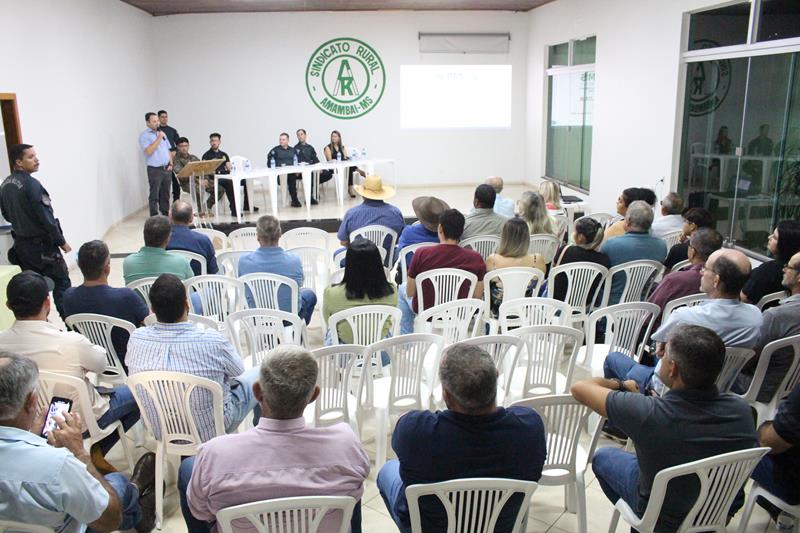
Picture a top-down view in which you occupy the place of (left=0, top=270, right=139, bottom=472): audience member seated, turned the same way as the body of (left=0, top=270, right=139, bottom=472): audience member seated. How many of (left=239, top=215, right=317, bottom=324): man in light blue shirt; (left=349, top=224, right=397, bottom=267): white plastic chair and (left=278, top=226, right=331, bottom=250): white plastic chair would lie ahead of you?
3

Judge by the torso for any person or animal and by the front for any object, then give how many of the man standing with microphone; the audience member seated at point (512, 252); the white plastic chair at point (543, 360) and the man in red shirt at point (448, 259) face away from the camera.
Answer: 3

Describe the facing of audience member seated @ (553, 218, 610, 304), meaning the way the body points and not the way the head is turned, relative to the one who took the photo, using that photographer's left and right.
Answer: facing away from the viewer

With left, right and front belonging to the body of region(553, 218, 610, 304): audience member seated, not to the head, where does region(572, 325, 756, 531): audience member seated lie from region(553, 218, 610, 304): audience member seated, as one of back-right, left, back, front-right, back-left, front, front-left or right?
back

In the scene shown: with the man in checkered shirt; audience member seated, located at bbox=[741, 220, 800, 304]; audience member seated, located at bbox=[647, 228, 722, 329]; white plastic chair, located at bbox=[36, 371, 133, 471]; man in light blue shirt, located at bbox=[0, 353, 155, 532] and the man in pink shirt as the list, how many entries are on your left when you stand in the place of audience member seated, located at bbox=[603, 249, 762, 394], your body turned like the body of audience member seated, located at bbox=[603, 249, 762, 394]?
4

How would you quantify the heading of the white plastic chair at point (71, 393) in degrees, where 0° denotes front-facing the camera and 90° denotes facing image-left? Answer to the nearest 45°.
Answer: approximately 225°

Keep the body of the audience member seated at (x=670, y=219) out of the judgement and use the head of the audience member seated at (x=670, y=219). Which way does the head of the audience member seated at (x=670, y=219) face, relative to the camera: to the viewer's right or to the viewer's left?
to the viewer's left

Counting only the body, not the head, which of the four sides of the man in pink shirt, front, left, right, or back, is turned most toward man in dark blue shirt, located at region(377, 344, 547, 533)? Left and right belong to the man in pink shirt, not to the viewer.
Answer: right

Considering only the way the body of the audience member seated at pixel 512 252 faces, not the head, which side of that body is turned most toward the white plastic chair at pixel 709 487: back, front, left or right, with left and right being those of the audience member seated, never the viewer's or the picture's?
back

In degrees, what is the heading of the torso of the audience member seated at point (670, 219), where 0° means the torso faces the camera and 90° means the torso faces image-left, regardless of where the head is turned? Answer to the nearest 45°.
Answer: approximately 135°

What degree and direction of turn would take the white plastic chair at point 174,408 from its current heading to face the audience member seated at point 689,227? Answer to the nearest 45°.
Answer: approximately 45° to its right

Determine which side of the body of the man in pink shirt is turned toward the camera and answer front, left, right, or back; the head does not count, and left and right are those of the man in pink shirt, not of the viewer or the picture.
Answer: back

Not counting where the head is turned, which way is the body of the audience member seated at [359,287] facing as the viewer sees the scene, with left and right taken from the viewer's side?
facing away from the viewer

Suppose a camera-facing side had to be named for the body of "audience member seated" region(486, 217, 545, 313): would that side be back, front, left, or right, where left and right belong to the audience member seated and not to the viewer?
back

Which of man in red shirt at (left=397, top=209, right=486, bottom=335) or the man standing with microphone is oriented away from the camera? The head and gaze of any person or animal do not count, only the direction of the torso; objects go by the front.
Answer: the man in red shirt

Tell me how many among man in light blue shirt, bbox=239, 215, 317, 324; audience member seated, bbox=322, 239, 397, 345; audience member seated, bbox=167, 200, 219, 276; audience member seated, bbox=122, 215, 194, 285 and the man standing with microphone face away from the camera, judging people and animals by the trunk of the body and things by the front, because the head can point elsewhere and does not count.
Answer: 4

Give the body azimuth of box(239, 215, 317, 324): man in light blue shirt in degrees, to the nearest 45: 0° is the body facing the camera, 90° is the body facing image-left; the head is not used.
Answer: approximately 180°
